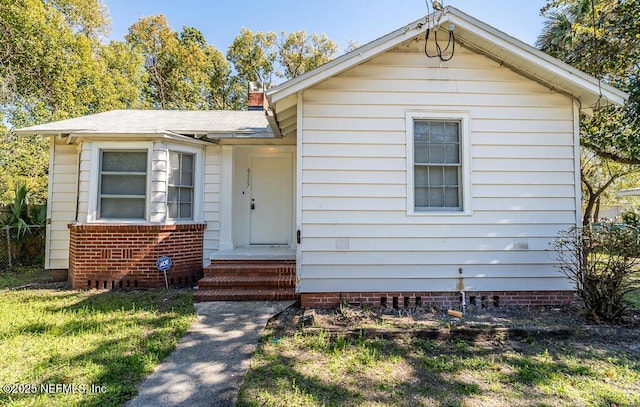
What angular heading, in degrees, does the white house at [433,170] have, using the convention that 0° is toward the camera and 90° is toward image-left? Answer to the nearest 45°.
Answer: approximately 0°

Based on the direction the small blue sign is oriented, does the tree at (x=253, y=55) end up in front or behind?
behind

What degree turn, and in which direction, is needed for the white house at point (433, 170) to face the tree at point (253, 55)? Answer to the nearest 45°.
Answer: approximately 180°

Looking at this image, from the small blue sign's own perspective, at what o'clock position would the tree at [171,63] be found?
The tree is roughly at 6 o'clock from the small blue sign.

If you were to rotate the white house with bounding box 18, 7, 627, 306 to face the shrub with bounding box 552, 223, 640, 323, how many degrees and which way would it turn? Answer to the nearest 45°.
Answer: approximately 90° to its left

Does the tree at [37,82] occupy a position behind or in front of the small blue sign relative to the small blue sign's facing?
behind

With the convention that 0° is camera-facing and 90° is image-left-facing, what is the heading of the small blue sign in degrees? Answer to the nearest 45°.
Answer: approximately 0°

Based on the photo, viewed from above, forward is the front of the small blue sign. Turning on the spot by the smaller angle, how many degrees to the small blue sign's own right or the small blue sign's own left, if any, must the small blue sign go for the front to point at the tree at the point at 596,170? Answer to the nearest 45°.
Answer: approximately 90° to the small blue sign's own left
